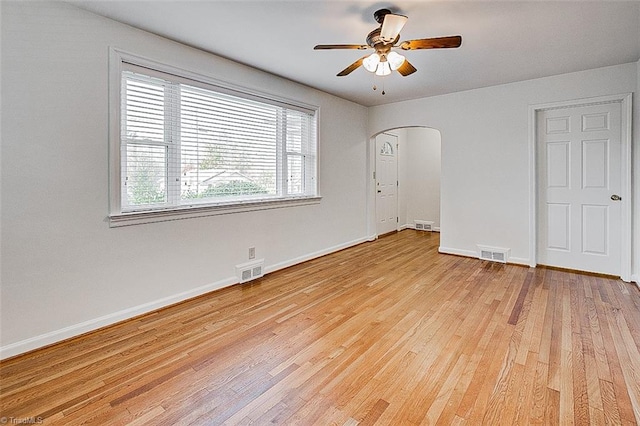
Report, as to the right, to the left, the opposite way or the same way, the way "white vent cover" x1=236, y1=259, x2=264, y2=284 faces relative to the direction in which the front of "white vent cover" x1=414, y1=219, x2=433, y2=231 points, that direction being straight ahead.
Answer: to the left

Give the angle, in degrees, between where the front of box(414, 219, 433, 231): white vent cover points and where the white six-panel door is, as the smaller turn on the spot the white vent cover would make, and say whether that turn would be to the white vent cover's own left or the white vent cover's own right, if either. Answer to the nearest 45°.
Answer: approximately 45° to the white vent cover's own left

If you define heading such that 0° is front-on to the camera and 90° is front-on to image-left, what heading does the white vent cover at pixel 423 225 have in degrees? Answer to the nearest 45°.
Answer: approximately 0°

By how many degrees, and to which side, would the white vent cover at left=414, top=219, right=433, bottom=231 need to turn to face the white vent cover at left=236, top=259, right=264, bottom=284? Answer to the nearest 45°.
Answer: approximately 45° to its right

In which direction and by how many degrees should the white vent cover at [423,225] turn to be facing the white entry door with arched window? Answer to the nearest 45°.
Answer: approximately 45° to its right

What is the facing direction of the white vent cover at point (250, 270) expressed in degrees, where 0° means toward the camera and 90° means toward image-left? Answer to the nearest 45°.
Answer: approximately 315°

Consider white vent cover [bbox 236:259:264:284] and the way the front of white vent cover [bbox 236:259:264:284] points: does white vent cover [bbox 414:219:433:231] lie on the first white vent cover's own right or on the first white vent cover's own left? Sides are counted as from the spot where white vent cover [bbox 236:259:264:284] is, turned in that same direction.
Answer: on the first white vent cover's own left

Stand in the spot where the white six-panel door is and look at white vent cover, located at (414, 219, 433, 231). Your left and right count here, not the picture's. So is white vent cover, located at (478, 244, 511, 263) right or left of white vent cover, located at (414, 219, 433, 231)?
left

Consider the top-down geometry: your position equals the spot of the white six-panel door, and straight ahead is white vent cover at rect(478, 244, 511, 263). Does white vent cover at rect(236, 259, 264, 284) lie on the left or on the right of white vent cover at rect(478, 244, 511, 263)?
left

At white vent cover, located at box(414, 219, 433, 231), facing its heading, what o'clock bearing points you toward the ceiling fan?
The ceiling fan is roughly at 12 o'clock from the white vent cover.
